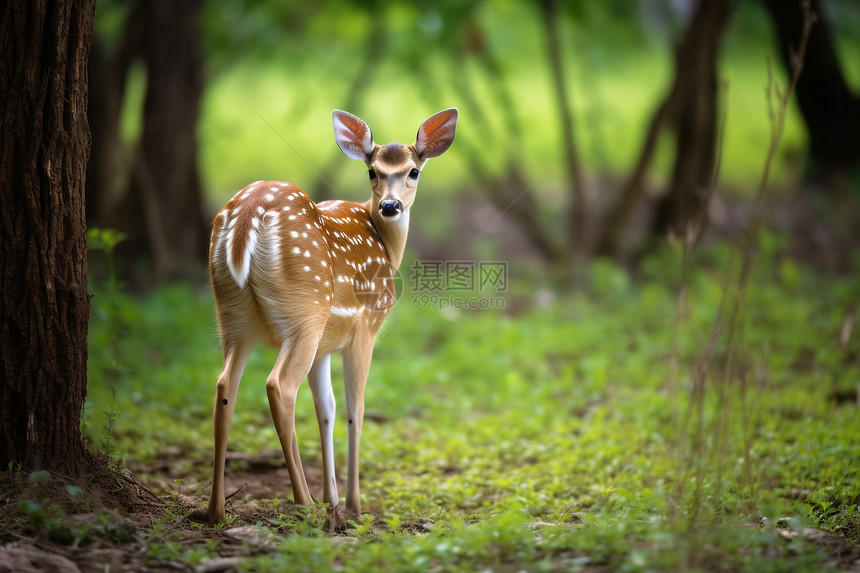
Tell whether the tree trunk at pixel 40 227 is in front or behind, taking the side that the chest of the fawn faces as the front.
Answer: behind

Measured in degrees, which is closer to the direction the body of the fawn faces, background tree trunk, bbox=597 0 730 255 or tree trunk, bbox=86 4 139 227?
the background tree trunk

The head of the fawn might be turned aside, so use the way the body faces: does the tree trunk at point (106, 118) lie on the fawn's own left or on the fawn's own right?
on the fawn's own left

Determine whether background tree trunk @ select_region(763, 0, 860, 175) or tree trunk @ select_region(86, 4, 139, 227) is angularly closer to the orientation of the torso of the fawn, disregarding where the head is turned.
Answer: the background tree trunk

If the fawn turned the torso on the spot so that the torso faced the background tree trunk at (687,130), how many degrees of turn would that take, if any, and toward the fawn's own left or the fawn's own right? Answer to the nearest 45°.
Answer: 0° — it already faces it

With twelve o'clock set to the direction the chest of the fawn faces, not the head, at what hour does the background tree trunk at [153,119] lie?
The background tree trunk is roughly at 10 o'clock from the fawn.

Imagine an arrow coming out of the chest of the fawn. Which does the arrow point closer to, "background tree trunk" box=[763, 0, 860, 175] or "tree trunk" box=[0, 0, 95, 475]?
the background tree trunk

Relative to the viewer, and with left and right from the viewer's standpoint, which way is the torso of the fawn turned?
facing away from the viewer and to the right of the viewer
